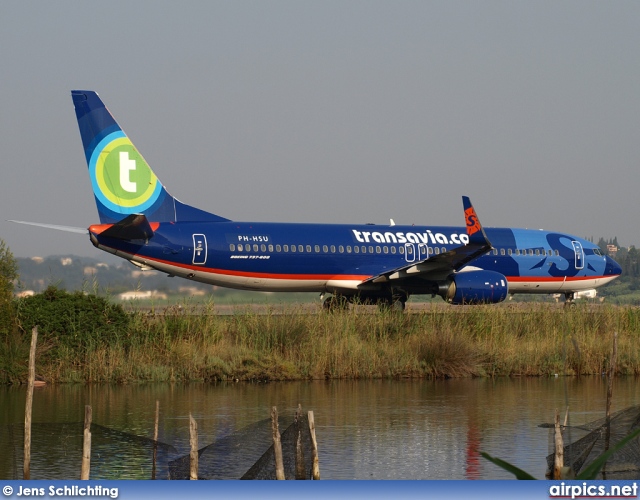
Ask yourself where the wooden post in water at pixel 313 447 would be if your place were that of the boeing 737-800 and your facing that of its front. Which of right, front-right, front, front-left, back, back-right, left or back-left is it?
back-right

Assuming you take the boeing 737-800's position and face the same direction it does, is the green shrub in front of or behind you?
behind

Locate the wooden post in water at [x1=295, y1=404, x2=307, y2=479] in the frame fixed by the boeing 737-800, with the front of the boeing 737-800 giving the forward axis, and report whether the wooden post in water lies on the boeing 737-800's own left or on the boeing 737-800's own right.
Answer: on the boeing 737-800's own right

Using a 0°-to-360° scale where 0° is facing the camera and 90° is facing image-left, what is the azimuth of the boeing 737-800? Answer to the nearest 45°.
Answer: approximately 225°
